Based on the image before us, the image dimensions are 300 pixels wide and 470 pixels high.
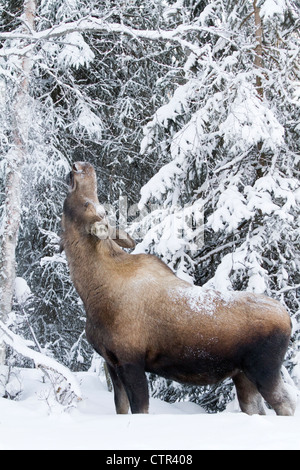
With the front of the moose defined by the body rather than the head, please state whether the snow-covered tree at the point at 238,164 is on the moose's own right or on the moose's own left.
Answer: on the moose's own right

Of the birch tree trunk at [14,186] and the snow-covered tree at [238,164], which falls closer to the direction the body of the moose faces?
the birch tree trunk

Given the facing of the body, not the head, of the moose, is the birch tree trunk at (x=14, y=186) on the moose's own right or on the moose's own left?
on the moose's own right

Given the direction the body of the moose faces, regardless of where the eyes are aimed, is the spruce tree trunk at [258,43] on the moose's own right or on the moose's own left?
on the moose's own right

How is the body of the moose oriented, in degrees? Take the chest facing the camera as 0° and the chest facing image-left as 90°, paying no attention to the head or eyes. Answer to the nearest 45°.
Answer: approximately 90°
